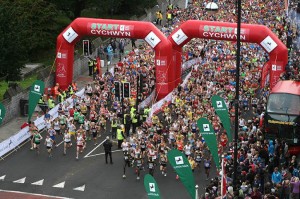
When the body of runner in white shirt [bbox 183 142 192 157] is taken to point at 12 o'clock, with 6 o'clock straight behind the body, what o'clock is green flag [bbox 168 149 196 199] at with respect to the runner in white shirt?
The green flag is roughly at 12 o'clock from the runner in white shirt.

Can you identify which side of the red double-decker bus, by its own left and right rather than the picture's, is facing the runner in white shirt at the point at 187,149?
right

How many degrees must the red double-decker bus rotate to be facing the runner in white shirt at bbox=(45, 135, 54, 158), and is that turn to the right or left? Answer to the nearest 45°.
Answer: approximately 90° to its right

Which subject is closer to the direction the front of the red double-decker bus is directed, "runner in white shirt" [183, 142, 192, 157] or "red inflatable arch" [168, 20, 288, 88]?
the runner in white shirt

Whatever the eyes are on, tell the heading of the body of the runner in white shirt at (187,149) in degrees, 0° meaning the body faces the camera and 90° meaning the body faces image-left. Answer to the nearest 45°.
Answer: approximately 0°

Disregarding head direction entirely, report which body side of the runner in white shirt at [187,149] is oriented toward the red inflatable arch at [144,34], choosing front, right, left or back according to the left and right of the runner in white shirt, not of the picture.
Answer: back

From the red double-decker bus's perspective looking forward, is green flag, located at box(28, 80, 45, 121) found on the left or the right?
on its right

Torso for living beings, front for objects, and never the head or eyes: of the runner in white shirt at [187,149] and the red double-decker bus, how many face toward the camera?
2
